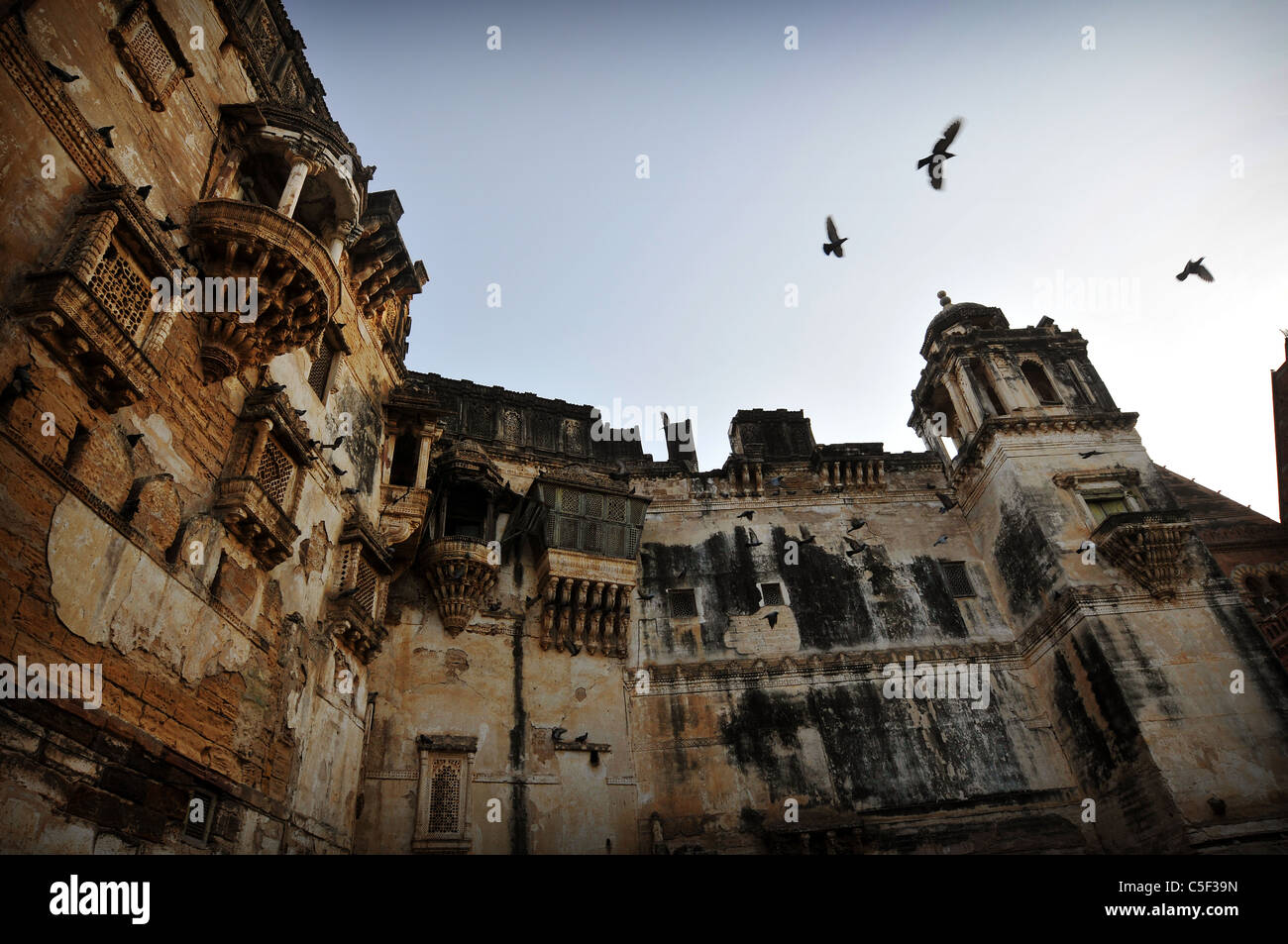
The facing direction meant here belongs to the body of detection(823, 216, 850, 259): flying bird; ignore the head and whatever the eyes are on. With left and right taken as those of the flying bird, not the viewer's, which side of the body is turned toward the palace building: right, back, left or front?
back

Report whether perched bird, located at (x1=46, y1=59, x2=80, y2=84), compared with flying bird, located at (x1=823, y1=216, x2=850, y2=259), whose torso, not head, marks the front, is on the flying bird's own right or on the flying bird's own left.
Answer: on the flying bird's own right

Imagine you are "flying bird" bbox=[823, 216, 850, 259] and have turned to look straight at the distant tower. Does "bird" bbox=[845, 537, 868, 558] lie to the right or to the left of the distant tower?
left
